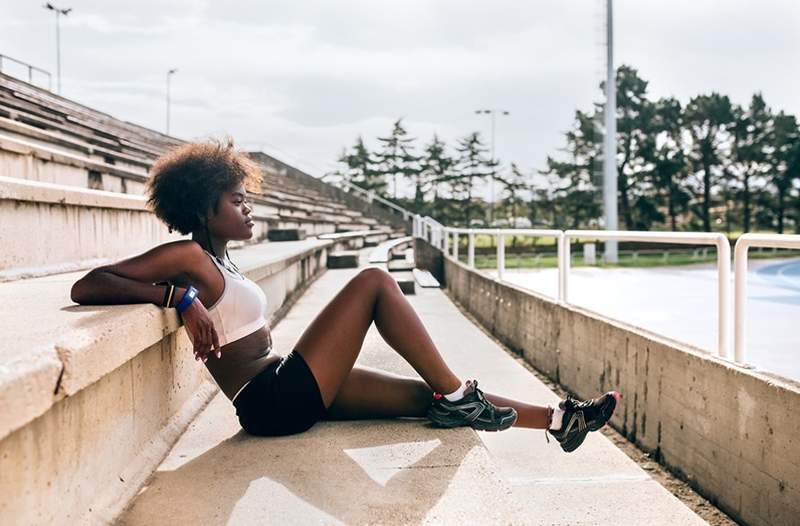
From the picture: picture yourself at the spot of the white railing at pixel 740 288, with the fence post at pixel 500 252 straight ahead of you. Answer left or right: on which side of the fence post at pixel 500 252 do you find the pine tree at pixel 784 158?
right

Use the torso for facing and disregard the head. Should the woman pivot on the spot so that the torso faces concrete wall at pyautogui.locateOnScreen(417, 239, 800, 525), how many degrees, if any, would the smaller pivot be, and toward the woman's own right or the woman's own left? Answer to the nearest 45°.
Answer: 0° — they already face it

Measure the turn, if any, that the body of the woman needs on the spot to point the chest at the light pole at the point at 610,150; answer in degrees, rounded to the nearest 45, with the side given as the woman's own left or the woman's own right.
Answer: approximately 45° to the woman's own left

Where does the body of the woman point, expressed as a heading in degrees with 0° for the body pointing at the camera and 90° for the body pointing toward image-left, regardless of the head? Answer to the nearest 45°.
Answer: approximately 270°

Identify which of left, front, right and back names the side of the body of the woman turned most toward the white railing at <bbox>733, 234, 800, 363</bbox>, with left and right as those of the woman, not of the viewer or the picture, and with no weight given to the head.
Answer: front

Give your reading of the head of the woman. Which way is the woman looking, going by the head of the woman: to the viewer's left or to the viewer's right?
to the viewer's right

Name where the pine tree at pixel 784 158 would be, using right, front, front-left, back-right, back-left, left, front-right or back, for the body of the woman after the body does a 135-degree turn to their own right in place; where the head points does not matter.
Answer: back

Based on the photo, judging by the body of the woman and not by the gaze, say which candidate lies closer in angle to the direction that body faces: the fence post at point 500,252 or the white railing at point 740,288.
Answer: the white railing
